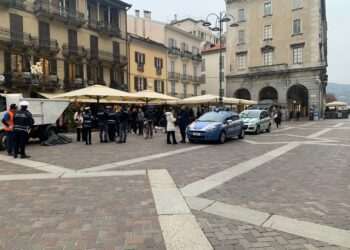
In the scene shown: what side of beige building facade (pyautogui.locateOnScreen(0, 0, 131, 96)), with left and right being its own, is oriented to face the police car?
front

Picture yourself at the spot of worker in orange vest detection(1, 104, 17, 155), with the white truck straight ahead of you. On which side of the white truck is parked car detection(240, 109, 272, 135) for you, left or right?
right

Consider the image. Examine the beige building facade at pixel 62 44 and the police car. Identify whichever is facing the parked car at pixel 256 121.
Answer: the beige building facade

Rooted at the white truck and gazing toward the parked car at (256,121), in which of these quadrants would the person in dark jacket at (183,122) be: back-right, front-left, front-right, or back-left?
front-right

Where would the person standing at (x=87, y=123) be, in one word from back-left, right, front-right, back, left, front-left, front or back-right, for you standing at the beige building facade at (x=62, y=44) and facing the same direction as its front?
front-right

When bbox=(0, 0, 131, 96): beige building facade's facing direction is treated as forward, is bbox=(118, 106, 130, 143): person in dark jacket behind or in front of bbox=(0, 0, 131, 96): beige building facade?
in front

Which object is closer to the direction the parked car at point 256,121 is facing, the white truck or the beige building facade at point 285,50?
the white truck

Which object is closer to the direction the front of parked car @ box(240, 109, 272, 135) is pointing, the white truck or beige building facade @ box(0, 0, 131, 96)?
the white truck

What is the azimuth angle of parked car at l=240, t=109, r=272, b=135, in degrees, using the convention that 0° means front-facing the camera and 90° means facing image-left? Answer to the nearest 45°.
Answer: approximately 45°

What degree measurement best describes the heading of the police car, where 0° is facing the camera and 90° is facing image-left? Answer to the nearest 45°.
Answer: approximately 45°

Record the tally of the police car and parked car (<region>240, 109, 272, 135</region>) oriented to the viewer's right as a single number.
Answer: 0

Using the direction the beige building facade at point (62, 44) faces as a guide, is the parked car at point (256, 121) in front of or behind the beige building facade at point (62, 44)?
in front

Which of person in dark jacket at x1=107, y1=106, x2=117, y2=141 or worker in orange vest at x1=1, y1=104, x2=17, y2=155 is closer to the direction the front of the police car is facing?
the worker in orange vest

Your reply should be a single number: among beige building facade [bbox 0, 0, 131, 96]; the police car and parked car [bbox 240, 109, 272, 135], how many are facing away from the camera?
0

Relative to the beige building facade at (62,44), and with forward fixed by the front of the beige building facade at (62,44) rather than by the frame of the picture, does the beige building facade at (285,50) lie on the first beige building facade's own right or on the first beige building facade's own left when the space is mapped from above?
on the first beige building facade's own left

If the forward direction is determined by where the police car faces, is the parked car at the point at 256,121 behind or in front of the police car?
behind

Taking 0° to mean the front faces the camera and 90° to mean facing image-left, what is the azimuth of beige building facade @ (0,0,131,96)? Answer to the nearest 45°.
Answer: approximately 315°

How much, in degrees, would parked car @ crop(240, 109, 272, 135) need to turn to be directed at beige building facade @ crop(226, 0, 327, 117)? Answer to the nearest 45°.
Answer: approximately 135° to its right
